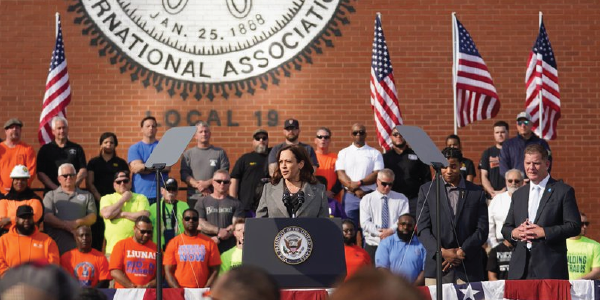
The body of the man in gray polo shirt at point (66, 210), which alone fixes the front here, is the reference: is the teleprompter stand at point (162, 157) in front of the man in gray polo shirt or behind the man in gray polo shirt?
in front

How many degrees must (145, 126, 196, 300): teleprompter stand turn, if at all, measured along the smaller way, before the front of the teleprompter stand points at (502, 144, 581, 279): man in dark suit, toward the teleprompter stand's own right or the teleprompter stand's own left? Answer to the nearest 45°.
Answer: approximately 45° to the teleprompter stand's own right

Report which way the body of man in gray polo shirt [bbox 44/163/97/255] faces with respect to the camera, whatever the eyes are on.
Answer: toward the camera

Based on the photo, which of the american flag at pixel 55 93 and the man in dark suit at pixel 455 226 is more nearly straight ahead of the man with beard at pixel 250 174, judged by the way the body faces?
the man in dark suit

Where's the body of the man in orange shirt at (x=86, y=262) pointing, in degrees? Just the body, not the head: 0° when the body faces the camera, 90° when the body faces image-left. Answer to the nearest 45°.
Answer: approximately 0°

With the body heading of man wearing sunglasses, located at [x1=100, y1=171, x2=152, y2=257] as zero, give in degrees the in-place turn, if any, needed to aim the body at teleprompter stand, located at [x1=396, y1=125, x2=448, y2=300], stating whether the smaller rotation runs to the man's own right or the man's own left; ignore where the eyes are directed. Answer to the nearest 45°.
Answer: approximately 45° to the man's own left

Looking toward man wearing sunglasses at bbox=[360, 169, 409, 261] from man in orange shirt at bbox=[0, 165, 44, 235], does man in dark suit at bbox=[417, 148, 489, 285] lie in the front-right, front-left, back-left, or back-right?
front-right

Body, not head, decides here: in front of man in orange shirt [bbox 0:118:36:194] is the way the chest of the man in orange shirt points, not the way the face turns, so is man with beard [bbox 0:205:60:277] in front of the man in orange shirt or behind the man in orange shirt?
in front

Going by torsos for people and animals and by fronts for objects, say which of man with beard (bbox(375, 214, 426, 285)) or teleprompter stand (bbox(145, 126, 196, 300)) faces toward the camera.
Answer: the man with beard

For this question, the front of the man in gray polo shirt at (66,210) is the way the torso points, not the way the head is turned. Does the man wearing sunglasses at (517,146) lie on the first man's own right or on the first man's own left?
on the first man's own left

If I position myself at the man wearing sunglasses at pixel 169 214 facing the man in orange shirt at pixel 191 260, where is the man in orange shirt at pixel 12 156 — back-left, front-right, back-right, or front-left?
back-right

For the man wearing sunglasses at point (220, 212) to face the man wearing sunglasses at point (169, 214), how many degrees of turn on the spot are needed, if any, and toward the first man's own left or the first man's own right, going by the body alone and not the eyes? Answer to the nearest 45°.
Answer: approximately 90° to the first man's own right

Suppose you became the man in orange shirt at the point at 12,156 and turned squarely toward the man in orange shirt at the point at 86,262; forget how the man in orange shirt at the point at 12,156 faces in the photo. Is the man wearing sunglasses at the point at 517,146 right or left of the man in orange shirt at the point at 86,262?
left

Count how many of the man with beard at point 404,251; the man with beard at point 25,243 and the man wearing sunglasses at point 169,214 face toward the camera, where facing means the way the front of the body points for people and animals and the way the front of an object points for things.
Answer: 3

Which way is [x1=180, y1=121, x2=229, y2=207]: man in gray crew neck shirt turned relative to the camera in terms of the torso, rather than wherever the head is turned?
toward the camera

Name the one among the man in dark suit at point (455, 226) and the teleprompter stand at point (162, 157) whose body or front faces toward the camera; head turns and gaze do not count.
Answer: the man in dark suit

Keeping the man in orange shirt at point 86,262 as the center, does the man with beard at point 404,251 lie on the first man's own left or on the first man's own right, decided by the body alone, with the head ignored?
on the first man's own left

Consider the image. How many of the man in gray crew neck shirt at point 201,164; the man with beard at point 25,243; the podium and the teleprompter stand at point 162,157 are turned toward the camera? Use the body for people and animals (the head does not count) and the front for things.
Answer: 3
